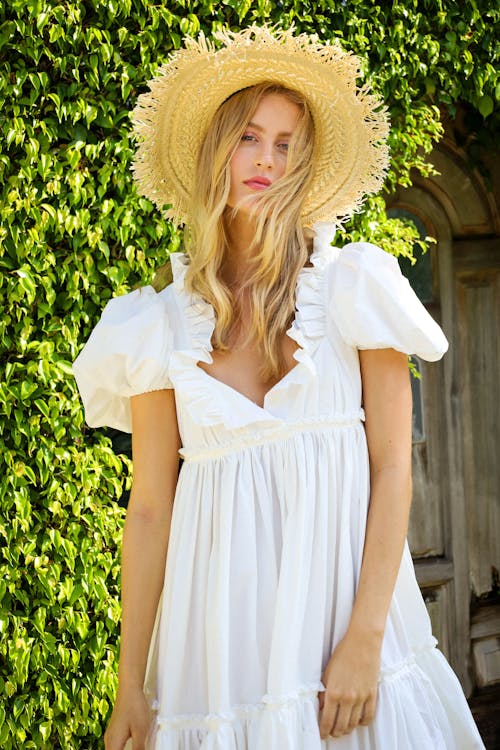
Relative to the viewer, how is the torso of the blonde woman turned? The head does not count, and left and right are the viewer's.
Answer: facing the viewer

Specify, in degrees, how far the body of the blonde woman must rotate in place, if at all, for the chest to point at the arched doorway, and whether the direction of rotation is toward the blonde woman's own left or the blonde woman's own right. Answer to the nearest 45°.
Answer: approximately 180°
